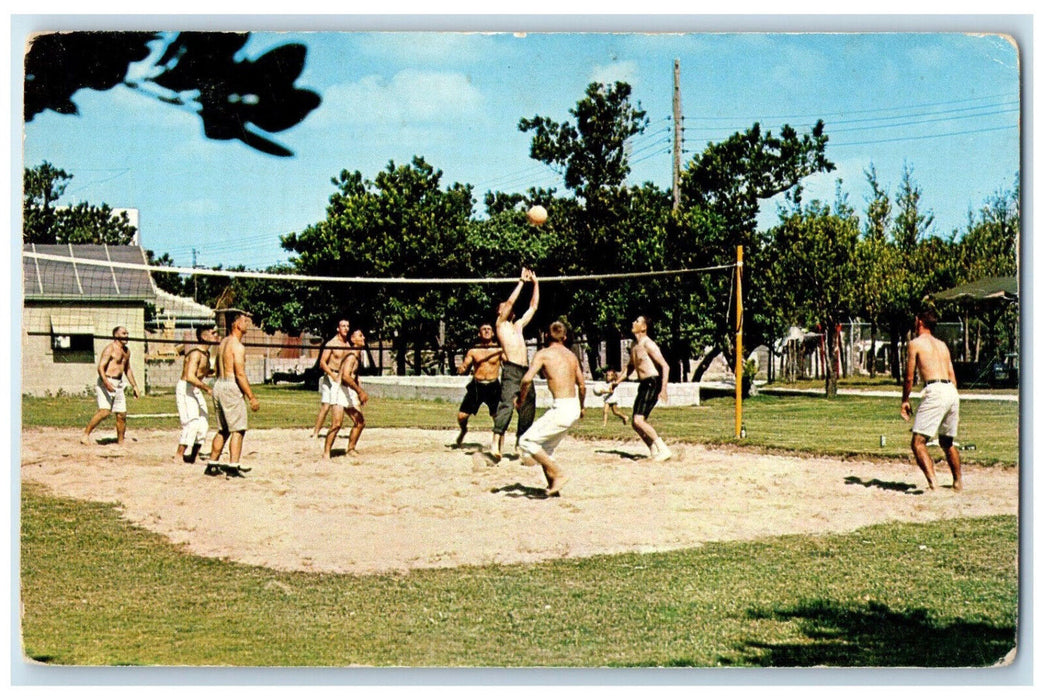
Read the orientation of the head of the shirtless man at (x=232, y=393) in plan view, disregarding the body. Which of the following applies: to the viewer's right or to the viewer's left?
to the viewer's right

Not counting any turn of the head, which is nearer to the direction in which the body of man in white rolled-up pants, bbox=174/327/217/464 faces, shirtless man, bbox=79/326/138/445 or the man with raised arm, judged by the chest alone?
the man with raised arm

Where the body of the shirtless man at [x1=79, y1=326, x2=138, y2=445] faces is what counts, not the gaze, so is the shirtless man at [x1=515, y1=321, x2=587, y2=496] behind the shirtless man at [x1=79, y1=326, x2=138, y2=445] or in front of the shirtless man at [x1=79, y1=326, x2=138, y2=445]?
in front

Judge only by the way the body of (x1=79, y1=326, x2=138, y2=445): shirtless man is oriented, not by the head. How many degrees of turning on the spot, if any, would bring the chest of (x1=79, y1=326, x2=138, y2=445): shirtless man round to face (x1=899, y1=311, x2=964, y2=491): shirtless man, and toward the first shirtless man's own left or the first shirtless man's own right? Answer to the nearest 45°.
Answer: approximately 45° to the first shirtless man's own left

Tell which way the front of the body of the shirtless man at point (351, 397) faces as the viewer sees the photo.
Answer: to the viewer's right

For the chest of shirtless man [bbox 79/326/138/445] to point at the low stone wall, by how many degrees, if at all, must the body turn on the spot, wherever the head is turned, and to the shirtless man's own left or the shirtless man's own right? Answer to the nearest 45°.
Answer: approximately 45° to the shirtless man's own left

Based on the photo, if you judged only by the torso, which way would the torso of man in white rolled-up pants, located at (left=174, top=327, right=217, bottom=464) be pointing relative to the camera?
to the viewer's right

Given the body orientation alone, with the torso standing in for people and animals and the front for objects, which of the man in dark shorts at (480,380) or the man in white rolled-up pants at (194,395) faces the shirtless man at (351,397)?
the man in white rolled-up pants

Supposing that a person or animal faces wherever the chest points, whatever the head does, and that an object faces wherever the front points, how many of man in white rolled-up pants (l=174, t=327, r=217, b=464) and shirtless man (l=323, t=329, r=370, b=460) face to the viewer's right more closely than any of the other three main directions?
2

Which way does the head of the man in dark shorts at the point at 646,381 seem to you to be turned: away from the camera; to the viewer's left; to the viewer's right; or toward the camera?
to the viewer's left
